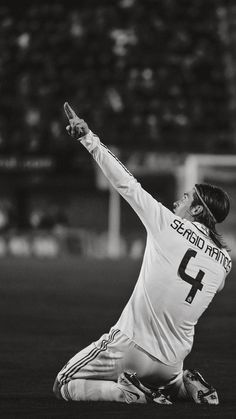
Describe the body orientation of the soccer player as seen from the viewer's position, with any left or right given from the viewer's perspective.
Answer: facing away from the viewer and to the left of the viewer

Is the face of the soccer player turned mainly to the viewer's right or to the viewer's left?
to the viewer's left
